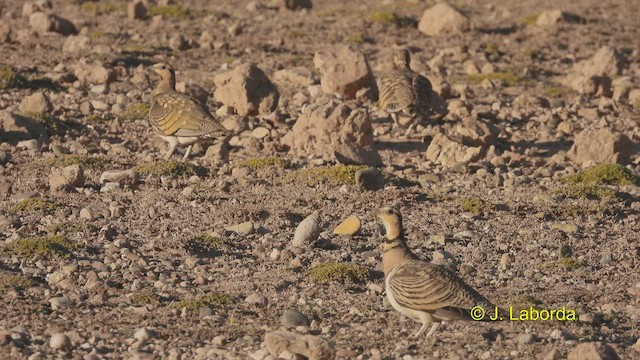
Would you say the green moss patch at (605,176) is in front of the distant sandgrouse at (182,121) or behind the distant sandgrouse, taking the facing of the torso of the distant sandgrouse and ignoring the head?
behind

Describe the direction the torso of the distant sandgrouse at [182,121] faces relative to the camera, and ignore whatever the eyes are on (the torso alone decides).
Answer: to the viewer's left

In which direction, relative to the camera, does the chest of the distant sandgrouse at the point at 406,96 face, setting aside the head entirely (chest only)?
away from the camera

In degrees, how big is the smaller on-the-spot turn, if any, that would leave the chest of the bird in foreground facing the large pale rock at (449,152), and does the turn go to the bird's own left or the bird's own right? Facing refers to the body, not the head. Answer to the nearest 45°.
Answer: approximately 90° to the bird's own right

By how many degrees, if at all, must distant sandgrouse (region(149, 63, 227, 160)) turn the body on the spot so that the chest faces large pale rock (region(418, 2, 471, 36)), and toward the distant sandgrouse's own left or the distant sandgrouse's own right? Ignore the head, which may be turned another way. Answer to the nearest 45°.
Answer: approximately 135° to the distant sandgrouse's own right

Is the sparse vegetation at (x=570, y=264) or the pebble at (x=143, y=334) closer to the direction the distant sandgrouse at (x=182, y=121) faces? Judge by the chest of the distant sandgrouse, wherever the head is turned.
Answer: the pebble

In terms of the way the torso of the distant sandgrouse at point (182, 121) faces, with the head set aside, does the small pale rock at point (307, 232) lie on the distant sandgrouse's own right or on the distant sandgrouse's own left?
on the distant sandgrouse's own left

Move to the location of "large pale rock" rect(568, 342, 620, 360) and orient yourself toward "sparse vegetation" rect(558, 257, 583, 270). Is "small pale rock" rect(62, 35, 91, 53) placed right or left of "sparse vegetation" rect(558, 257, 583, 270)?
left

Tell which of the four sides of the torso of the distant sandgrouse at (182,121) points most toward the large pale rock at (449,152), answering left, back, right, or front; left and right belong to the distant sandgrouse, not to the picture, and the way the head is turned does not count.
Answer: back

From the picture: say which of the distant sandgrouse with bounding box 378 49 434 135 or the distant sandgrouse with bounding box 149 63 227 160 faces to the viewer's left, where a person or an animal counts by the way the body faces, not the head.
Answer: the distant sandgrouse with bounding box 149 63 227 160

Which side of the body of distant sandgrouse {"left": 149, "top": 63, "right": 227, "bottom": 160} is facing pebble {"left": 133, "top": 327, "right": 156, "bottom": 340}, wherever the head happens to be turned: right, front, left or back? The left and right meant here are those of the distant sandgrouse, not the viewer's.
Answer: left

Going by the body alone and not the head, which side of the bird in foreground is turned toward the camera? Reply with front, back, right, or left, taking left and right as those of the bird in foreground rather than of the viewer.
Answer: left

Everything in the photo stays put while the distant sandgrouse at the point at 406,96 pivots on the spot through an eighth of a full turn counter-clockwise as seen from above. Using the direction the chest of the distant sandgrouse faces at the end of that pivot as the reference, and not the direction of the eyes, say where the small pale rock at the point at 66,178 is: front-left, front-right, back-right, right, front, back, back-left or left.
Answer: left

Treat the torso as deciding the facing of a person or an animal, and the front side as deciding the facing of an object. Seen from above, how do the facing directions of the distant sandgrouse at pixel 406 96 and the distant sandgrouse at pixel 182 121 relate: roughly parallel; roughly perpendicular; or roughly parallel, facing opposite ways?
roughly perpendicular
